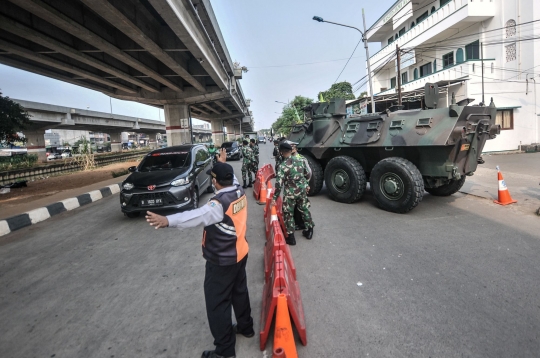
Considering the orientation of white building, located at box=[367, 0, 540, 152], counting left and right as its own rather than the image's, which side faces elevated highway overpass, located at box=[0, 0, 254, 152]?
front

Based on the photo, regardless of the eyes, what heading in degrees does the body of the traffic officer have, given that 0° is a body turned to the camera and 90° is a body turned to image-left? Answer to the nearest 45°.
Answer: approximately 135°

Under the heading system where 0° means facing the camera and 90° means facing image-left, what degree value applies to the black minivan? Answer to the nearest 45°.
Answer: approximately 45°

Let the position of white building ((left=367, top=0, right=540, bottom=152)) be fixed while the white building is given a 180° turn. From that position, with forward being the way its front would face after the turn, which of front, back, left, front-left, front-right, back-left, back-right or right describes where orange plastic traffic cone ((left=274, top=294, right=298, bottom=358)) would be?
back-right

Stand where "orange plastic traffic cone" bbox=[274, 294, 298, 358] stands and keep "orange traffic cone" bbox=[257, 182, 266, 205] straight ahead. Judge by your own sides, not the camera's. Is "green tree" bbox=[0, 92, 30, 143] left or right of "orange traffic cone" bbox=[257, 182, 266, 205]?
left

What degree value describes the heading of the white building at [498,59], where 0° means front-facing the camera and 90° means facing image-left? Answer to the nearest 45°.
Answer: approximately 45°

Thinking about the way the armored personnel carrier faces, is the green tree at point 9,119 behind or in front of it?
in front

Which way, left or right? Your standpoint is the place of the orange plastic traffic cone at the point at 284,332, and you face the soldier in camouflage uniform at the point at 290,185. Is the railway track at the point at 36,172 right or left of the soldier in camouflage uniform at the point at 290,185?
left

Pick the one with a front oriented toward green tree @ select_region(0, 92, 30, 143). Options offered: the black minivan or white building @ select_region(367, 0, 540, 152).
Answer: the white building

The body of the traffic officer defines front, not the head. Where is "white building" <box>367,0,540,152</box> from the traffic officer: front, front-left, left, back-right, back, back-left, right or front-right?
right

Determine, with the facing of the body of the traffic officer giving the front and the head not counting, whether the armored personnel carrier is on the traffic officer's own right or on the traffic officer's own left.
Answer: on the traffic officer's own right

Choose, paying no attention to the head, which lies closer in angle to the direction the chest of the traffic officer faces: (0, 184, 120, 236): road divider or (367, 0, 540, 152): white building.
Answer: the road divider
